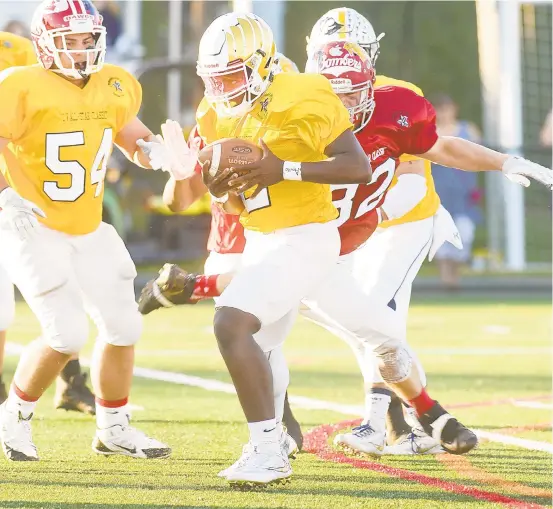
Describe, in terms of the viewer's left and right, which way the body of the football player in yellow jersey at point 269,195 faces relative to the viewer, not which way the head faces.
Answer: facing the viewer and to the left of the viewer

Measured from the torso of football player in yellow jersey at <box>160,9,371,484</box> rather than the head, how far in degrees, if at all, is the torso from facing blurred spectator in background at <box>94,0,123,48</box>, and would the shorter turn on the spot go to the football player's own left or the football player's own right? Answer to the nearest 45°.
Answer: approximately 135° to the football player's own right

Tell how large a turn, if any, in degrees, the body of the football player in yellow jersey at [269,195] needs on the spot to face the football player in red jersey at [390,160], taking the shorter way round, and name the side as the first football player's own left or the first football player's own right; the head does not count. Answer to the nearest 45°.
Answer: approximately 180°

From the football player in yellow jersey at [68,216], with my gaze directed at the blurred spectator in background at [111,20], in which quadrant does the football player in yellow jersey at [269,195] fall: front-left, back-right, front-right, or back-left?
back-right

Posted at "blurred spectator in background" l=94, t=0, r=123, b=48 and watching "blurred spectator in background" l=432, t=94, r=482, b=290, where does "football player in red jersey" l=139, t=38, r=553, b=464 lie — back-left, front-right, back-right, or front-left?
front-right

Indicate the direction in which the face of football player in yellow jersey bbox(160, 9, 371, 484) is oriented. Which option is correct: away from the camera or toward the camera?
toward the camera

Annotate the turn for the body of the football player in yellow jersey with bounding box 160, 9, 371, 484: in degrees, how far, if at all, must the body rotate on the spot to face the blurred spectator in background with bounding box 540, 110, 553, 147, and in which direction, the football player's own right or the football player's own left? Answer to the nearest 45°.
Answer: approximately 135° to the football player's own right

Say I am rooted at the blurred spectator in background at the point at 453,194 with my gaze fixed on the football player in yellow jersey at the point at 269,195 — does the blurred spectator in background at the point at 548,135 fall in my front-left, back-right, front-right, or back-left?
back-left

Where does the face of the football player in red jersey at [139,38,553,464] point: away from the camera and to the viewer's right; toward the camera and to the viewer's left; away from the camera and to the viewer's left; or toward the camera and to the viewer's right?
toward the camera and to the viewer's left

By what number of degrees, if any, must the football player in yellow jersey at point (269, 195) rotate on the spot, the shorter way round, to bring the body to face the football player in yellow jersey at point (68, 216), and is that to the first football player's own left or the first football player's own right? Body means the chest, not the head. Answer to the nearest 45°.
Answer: approximately 90° to the first football player's own right

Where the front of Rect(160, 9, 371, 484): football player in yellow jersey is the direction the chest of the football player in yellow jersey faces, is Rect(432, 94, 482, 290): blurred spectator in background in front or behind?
behind

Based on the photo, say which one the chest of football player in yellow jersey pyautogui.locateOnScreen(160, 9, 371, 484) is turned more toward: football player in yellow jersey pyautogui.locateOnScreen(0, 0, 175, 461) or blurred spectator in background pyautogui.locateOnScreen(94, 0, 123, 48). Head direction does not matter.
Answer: the football player in yellow jersey
